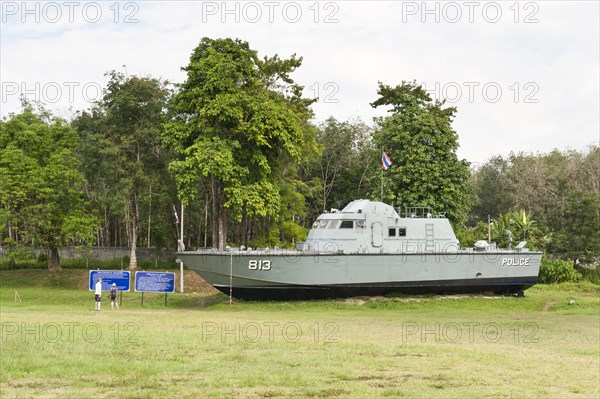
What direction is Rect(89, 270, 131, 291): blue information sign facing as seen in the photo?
toward the camera

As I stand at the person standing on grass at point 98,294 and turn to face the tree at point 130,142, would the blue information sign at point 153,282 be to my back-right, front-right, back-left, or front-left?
front-right

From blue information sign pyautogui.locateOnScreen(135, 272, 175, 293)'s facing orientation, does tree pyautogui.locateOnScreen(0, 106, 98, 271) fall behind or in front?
behind

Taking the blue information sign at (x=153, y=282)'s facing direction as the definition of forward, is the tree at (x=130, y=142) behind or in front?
behind

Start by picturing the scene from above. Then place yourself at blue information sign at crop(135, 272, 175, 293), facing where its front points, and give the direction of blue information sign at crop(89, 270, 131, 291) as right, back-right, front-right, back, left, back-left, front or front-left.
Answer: right

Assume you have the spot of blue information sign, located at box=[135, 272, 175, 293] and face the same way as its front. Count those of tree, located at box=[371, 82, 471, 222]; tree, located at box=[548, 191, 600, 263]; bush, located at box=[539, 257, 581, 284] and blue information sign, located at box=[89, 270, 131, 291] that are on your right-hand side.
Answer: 1

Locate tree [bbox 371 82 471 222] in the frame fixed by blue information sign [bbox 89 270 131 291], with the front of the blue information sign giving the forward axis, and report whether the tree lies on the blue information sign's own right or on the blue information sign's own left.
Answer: on the blue information sign's own left

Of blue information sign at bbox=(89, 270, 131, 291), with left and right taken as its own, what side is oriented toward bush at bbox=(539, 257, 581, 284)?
left

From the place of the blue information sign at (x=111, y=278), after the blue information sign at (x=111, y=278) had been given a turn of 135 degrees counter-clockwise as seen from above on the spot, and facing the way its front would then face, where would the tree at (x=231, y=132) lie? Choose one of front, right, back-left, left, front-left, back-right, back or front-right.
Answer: front

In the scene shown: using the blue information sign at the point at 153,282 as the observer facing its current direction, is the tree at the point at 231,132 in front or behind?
behind

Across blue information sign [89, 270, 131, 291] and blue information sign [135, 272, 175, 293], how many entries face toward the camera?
2

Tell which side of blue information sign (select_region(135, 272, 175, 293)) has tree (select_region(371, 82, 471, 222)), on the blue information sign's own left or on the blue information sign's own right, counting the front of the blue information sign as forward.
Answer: on the blue information sign's own left

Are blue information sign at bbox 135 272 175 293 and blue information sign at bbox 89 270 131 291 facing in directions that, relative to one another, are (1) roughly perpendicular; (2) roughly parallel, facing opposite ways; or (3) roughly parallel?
roughly parallel

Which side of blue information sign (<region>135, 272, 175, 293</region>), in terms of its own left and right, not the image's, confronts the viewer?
front
